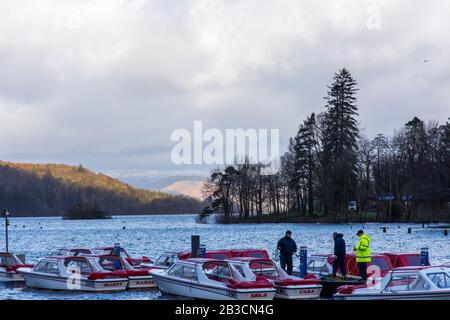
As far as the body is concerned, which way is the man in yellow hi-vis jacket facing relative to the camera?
to the viewer's left

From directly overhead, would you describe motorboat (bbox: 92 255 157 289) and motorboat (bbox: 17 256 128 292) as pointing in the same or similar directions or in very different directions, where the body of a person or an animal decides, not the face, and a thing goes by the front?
same or similar directions

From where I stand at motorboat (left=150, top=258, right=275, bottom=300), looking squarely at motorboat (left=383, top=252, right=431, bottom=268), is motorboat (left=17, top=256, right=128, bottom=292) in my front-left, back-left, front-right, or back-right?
back-left

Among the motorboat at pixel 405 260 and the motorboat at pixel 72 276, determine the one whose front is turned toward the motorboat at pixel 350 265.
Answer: the motorboat at pixel 405 260

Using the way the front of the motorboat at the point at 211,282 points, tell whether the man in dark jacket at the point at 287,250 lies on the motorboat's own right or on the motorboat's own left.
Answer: on the motorboat's own right

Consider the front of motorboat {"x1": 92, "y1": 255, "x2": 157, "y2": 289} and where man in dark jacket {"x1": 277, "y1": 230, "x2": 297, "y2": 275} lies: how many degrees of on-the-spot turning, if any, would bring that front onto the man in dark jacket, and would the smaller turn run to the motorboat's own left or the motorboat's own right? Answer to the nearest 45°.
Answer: approximately 135° to the motorboat's own right

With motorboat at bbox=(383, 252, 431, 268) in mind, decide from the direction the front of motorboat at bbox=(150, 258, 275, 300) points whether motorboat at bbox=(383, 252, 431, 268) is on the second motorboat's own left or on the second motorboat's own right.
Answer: on the second motorboat's own right

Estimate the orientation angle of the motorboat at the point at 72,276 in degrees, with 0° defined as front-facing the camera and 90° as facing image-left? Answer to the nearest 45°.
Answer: approximately 135°

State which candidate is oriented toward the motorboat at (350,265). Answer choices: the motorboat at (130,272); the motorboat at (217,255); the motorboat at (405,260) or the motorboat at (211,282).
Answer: the motorboat at (405,260)

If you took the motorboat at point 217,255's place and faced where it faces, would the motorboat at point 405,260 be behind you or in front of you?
behind

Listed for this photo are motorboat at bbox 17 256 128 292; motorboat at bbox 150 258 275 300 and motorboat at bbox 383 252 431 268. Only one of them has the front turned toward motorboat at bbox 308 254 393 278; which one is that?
motorboat at bbox 383 252 431 268

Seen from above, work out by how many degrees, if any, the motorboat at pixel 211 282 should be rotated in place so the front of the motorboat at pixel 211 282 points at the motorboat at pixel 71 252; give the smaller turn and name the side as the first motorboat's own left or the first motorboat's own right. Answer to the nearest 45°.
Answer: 0° — it already faces it

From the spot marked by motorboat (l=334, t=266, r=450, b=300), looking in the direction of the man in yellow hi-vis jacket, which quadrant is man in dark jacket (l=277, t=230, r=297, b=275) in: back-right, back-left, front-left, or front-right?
front-left

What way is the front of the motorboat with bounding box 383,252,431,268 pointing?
to the viewer's left
